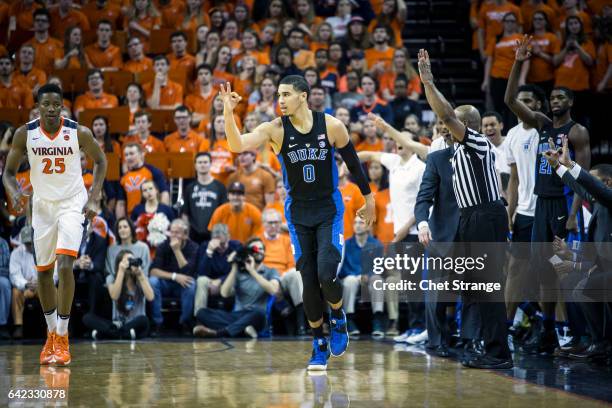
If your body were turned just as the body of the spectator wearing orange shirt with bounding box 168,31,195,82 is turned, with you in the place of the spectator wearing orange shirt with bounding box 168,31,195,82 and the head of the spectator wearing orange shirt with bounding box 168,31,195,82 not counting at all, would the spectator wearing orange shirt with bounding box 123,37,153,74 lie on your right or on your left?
on your right

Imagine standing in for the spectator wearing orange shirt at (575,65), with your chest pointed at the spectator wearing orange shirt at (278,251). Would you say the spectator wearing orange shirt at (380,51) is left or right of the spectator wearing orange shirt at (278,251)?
right

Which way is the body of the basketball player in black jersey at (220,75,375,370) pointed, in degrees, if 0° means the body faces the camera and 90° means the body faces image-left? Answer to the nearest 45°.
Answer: approximately 0°

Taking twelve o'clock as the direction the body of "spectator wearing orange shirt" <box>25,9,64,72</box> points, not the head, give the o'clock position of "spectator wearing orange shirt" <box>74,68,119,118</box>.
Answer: "spectator wearing orange shirt" <box>74,68,119,118</box> is roughly at 11 o'clock from "spectator wearing orange shirt" <box>25,9,64,72</box>.

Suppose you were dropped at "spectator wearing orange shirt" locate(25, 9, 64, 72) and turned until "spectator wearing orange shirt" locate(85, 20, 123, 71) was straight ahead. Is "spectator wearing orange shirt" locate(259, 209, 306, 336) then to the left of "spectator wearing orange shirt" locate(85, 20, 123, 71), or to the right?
right

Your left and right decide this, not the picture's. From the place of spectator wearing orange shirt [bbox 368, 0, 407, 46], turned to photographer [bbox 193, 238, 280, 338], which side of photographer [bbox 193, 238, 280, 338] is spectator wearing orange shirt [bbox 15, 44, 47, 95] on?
right

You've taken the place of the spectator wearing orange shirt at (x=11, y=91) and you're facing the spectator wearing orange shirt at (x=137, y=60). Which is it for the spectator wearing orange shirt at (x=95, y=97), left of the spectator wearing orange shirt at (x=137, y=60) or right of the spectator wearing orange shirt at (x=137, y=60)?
right
